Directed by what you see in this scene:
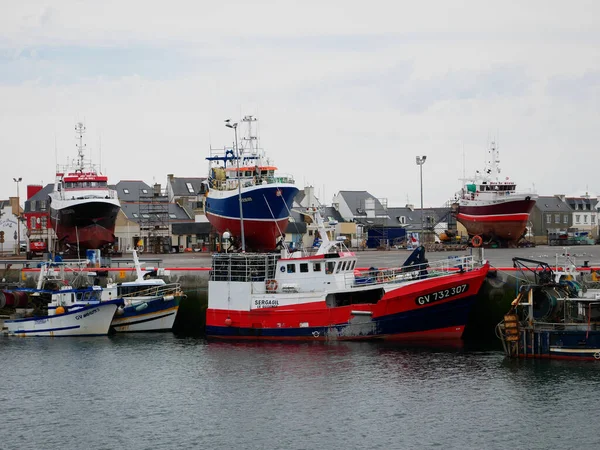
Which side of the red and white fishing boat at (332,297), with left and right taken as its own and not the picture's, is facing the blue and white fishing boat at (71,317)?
back

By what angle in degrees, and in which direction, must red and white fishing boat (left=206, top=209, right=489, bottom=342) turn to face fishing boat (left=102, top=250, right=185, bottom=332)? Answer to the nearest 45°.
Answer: approximately 135° to its left

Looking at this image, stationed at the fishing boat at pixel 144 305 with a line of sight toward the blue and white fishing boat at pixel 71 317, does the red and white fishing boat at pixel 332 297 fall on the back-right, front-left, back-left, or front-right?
back-left

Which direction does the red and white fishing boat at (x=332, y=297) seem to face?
to the viewer's right

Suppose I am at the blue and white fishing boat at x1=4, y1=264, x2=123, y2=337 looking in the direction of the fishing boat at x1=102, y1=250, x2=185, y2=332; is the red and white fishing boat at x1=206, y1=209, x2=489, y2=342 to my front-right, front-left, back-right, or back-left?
front-right

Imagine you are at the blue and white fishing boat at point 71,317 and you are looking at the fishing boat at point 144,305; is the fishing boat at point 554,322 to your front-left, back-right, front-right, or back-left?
front-right

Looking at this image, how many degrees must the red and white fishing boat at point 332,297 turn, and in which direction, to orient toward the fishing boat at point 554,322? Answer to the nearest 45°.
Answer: approximately 45° to its right

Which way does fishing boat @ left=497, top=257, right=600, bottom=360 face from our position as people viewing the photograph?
facing to the right of the viewer
